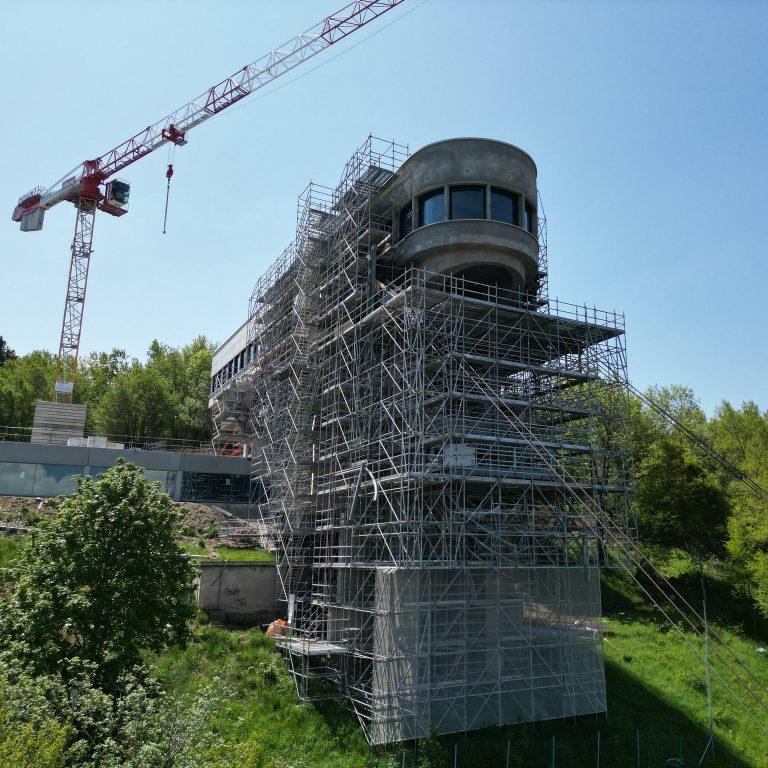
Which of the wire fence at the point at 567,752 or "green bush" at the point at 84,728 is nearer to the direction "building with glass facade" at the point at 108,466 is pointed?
the green bush

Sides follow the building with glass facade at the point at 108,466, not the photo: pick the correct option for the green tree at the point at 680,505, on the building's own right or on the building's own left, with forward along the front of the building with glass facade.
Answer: on the building's own left

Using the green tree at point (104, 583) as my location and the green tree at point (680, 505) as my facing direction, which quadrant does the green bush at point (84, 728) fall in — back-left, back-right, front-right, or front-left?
back-right

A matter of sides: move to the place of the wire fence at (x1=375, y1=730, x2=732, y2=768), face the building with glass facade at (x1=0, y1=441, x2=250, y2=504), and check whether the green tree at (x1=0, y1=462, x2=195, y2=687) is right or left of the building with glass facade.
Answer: left

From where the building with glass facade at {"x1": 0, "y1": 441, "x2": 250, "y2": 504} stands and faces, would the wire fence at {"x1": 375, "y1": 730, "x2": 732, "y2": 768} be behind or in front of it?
in front

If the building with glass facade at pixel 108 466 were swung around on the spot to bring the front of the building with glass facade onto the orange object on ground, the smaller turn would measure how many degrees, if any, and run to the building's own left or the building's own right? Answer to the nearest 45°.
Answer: approximately 45° to the building's own left

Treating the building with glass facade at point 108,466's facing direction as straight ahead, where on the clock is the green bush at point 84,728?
The green bush is roughly at 12 o'clock from the building with glass facade.

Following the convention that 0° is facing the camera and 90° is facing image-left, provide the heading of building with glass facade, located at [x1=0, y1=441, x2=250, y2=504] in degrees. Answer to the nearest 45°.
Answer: approximately 0°
